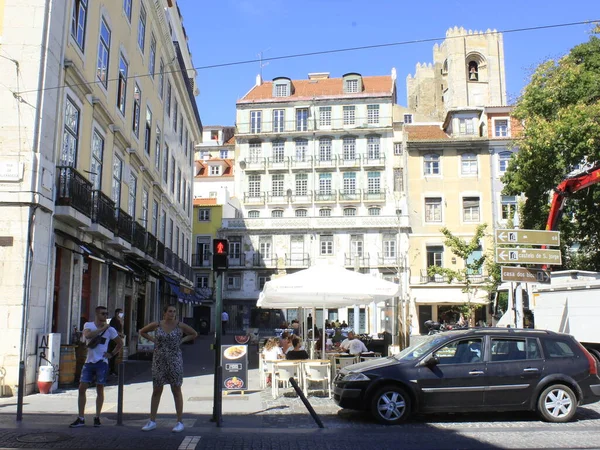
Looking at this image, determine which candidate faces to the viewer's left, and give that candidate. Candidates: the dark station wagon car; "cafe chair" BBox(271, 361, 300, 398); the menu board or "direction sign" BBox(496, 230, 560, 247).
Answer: the dark station wagon car

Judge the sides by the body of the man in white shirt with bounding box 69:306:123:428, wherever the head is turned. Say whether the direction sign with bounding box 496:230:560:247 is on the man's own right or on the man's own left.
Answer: on the man's own left

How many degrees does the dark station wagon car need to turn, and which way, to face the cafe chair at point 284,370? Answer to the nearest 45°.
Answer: approximately 45° to its right

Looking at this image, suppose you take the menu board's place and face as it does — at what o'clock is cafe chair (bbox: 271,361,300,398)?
The cafe chair is roughly at 10 o'clock from the menu board.

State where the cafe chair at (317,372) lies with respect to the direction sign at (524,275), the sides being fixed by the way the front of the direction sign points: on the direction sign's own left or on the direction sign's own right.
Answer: on the direction sign's own right

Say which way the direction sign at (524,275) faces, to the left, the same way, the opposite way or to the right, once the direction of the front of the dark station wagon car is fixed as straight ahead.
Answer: to the left

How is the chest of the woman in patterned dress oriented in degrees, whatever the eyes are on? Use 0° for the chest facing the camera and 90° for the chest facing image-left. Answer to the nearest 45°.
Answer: approximately 0°

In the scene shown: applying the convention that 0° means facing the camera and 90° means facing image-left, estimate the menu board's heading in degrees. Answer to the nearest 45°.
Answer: approximately 0°
